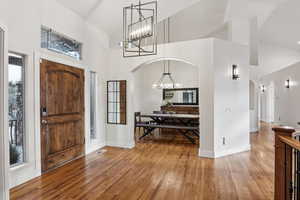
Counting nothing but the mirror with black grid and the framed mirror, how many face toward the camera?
2

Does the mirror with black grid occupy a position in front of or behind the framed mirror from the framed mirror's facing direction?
in front

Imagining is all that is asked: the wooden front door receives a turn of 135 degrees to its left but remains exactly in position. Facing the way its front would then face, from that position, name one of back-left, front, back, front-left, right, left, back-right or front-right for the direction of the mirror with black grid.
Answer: front-right

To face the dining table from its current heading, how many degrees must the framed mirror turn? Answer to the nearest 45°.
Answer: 0° — it already faces it

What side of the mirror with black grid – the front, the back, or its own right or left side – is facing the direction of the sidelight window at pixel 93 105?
right

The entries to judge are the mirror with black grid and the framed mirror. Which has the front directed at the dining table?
the framed mirror

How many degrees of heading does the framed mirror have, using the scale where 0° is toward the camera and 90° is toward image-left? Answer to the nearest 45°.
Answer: approximately 0°

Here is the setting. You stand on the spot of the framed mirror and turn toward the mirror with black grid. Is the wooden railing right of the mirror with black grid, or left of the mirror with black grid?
left

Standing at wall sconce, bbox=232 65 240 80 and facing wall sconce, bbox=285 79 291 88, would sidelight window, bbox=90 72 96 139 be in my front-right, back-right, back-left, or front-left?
back-left

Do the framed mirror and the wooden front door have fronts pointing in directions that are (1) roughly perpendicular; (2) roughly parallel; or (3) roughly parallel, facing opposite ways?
roughly perpendicular

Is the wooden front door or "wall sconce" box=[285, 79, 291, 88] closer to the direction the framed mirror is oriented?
the wooden front door

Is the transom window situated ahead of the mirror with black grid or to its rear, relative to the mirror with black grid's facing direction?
ahead

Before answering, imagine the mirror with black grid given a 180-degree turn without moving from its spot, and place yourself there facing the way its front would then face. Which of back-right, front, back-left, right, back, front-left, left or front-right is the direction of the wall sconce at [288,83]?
right

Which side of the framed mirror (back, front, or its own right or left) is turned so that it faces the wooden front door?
front

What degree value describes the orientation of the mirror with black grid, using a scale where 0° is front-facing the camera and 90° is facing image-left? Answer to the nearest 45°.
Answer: approximately 0°
